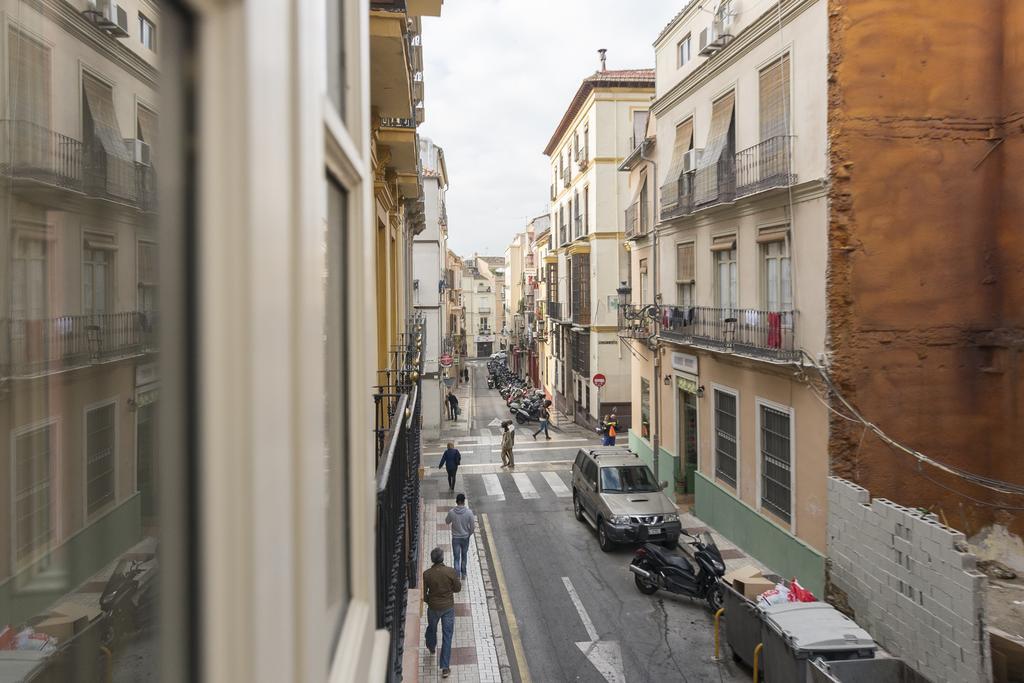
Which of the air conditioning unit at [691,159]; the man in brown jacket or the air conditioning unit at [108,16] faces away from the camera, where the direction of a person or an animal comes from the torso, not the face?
the man in brown jacket

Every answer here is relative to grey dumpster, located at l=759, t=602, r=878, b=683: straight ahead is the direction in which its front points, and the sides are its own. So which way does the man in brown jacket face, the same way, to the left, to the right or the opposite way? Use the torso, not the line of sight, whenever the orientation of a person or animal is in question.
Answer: to the right

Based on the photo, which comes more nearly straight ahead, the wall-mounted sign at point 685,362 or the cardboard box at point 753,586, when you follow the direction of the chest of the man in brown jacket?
the wall-mounted sign

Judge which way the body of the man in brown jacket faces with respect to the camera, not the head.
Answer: away from the camera

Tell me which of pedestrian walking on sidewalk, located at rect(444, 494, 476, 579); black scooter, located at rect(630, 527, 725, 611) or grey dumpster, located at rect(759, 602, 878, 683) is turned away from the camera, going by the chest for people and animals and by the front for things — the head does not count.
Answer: the pedestrian walking on sidewalk

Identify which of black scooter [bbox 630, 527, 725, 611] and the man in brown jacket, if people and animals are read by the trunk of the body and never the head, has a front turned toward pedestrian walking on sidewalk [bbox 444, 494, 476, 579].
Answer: the man in brown jacket

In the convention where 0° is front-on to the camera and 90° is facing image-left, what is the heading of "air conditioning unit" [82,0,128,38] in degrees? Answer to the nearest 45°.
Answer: approximately 315°
